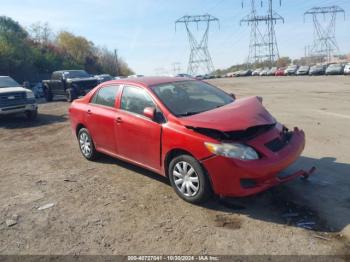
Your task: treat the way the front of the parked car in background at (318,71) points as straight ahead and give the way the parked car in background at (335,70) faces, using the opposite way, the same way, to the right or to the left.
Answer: the same way

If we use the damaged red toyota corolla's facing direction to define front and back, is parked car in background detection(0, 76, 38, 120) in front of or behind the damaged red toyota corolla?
behind

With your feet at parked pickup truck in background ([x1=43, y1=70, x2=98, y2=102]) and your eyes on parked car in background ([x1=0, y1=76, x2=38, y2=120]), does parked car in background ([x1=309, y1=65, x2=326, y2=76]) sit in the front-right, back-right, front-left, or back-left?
back-left

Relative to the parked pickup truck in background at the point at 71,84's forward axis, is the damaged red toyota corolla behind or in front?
in front

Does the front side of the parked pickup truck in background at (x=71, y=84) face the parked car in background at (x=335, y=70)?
no

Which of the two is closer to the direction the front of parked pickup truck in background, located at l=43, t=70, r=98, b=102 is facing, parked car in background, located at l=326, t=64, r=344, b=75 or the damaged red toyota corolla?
the damaged red toyota corolla

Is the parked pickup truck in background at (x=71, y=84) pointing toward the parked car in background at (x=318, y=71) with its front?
no
